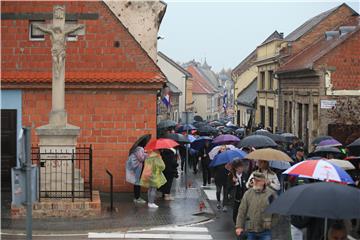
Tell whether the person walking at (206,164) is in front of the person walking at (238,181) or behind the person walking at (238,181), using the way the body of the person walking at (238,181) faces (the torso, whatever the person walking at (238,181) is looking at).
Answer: behind

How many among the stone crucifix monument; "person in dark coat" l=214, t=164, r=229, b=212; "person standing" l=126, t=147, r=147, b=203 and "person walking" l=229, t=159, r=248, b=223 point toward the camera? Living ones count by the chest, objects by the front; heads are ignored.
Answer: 3

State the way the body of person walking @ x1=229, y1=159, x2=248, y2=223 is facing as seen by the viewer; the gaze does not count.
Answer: toward the camera

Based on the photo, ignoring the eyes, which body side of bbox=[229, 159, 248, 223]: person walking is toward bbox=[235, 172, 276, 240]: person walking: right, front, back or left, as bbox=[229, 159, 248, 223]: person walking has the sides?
front

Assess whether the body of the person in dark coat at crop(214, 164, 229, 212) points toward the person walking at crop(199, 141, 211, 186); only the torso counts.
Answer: no

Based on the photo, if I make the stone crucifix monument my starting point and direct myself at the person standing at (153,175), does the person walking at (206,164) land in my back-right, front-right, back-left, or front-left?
front-left

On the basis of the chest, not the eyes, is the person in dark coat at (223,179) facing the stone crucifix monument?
no

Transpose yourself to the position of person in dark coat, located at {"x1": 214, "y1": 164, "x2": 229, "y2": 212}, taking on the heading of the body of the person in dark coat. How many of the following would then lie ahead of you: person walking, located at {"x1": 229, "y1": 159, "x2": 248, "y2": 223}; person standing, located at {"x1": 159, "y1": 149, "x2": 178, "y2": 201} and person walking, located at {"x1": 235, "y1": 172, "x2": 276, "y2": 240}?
2
